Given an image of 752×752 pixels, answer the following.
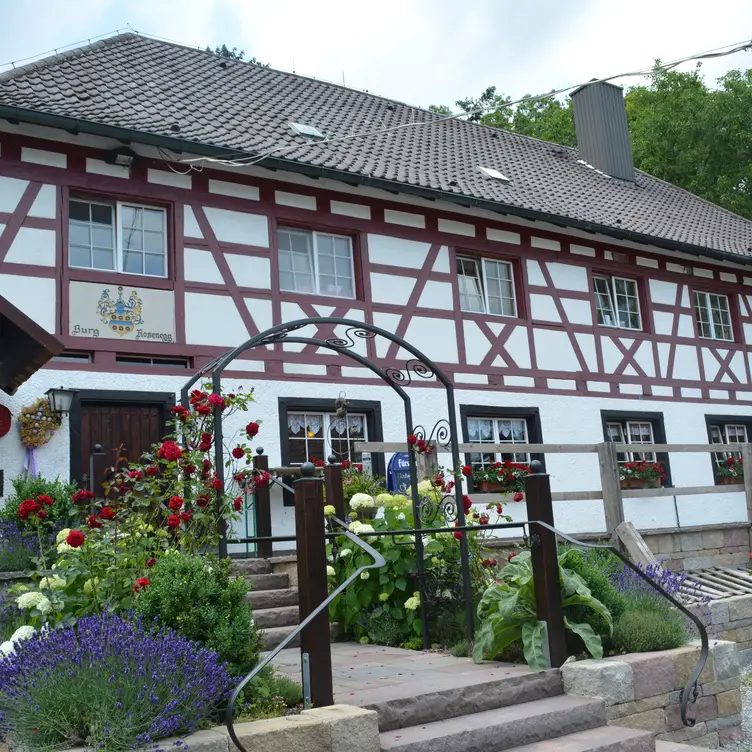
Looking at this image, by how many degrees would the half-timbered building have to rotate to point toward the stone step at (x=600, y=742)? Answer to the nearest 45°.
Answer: approximately 45° to its right

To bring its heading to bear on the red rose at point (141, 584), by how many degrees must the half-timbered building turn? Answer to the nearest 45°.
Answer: approximately 45° to its right

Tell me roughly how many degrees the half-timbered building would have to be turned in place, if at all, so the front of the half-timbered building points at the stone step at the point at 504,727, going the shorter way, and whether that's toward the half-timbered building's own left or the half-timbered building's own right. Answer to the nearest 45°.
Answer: approximately 45° to the half-timbered building's own right

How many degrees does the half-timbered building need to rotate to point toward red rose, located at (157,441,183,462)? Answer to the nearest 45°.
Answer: approximately 45° to its right

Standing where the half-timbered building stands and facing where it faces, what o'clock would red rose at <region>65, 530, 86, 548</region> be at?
The red rose is roughly at 2 o'clock from the half-timbered building.

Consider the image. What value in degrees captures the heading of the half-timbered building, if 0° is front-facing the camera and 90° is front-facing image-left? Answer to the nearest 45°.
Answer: approximately 315°

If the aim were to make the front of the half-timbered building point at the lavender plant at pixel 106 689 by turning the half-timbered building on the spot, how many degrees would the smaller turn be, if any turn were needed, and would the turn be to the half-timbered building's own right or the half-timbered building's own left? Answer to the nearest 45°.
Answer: approximately 45° to the half-timbered building's own right
